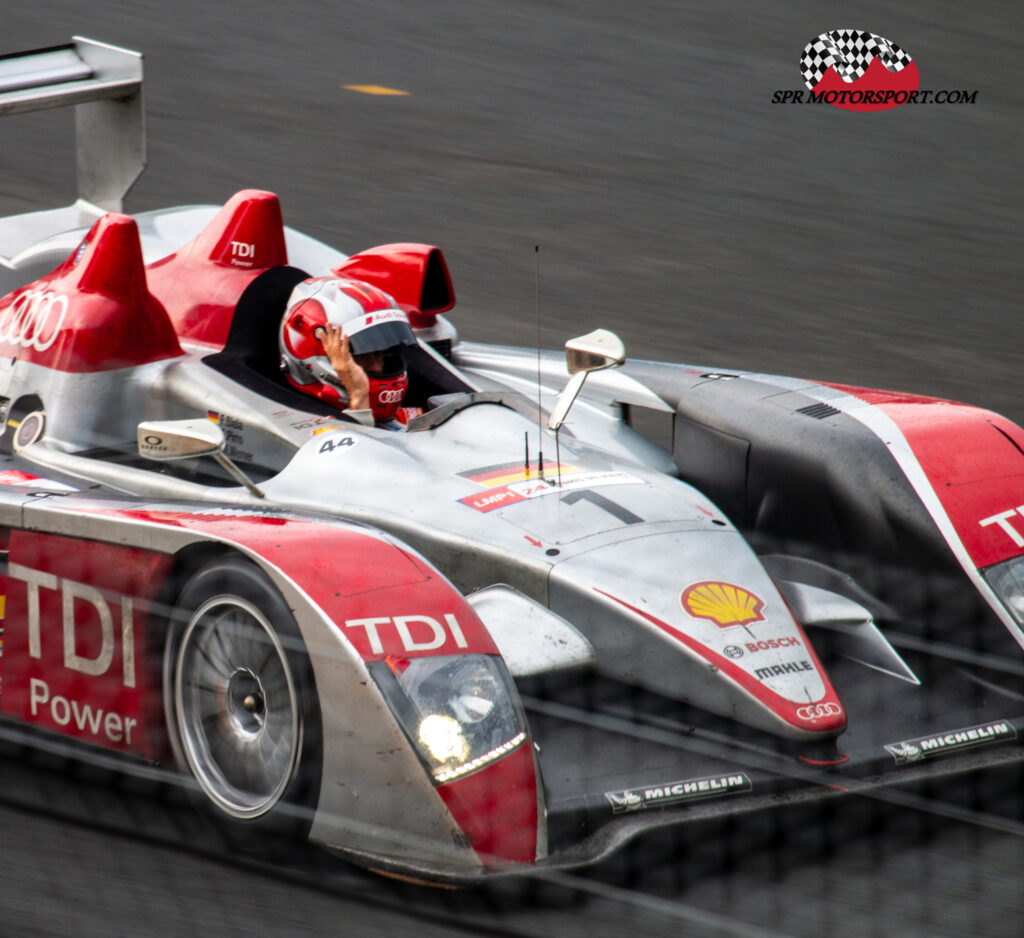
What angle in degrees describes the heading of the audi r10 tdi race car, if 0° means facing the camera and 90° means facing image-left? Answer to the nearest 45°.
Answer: approximately 315°

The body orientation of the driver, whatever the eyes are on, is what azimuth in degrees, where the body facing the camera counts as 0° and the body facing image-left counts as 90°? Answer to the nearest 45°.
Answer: approximately 315°
